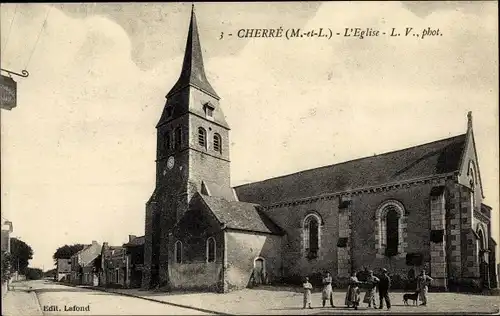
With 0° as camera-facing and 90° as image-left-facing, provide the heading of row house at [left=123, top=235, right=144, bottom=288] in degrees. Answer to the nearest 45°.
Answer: approximately 45°

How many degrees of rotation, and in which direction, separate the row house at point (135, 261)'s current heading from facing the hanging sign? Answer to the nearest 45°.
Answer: approximately 45° to its left

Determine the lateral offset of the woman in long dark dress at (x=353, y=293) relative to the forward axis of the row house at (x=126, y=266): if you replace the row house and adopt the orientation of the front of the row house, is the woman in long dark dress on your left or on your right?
on your left

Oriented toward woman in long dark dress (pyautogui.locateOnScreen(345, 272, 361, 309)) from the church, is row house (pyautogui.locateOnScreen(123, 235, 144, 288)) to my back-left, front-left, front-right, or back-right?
back-right

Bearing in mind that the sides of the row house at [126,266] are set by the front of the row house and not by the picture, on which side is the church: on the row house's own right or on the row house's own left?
on the row house's own left

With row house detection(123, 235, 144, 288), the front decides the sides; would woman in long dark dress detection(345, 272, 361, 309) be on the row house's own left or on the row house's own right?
on the row house's own left

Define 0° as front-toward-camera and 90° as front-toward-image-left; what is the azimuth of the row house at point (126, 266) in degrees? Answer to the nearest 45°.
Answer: approximately 45°
